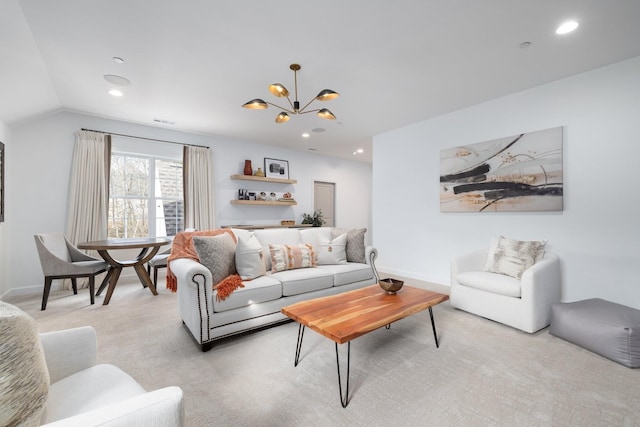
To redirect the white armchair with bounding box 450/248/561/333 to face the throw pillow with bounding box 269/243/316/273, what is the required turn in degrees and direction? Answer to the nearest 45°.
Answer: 0° — it already faces it

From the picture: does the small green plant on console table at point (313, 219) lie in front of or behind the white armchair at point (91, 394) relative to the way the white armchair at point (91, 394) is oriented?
in front

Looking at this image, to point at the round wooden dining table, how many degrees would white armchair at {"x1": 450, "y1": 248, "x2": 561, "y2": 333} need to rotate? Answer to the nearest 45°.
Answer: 0° — it already faces it

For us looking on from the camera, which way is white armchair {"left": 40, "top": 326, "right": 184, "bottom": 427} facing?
facing away from the viewer and to the right of the viewer

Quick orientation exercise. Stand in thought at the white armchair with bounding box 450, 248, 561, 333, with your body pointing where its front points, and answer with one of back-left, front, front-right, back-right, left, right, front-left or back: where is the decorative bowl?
front

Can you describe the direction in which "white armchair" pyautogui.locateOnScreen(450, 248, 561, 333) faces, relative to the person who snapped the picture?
facing the viewer and to the left of the viewer

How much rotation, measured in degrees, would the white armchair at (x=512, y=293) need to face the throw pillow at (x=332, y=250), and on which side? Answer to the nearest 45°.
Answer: approximately 45° to its right

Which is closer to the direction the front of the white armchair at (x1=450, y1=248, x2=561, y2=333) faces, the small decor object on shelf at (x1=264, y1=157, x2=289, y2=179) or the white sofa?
the white sofa

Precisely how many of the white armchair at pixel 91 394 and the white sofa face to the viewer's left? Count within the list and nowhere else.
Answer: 0

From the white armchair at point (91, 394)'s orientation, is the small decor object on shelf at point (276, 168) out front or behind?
out front

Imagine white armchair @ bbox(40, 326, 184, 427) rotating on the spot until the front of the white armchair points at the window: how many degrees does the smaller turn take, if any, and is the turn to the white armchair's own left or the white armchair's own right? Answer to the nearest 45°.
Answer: approximately 45° to the white armchair's own left

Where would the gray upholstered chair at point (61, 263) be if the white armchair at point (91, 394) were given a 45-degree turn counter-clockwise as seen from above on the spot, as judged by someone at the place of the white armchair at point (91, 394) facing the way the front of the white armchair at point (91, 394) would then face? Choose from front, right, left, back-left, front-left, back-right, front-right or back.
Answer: front
